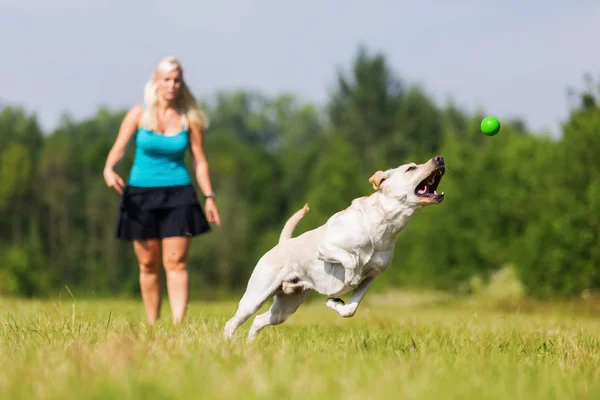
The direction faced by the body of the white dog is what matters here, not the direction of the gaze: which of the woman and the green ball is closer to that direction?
the green ball

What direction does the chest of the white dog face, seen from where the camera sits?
to the viewer's right

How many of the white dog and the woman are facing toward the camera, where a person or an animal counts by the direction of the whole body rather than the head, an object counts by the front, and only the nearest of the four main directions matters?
1

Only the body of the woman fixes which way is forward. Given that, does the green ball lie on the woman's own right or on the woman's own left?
on the woman's own left

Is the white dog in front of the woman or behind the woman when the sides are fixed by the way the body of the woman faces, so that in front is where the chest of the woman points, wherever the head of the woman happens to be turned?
in front

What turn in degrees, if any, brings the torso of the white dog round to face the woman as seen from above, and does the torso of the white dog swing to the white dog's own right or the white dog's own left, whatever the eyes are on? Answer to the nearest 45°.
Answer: approximately 135° to the white dog's own left

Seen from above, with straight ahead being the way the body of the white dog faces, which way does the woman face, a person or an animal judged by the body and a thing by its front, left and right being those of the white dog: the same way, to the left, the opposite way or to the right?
to the right

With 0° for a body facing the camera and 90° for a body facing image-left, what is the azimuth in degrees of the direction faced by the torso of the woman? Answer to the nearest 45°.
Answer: approximately 0°

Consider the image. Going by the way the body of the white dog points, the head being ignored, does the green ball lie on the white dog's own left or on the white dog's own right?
on the white dog's own left
